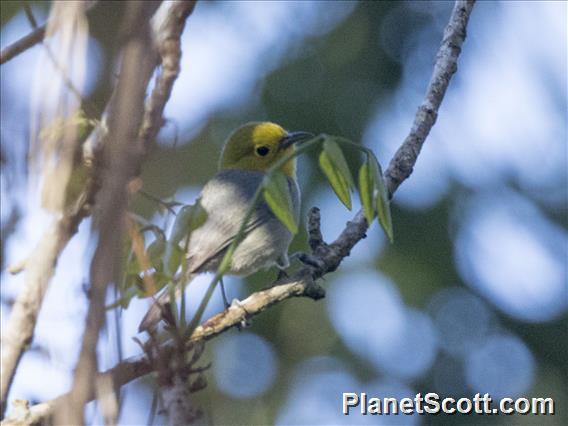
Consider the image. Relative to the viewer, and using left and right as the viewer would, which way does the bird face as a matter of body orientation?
facing to the right of the viewer

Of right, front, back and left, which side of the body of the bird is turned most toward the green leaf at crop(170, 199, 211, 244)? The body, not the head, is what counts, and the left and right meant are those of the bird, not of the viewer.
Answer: right
